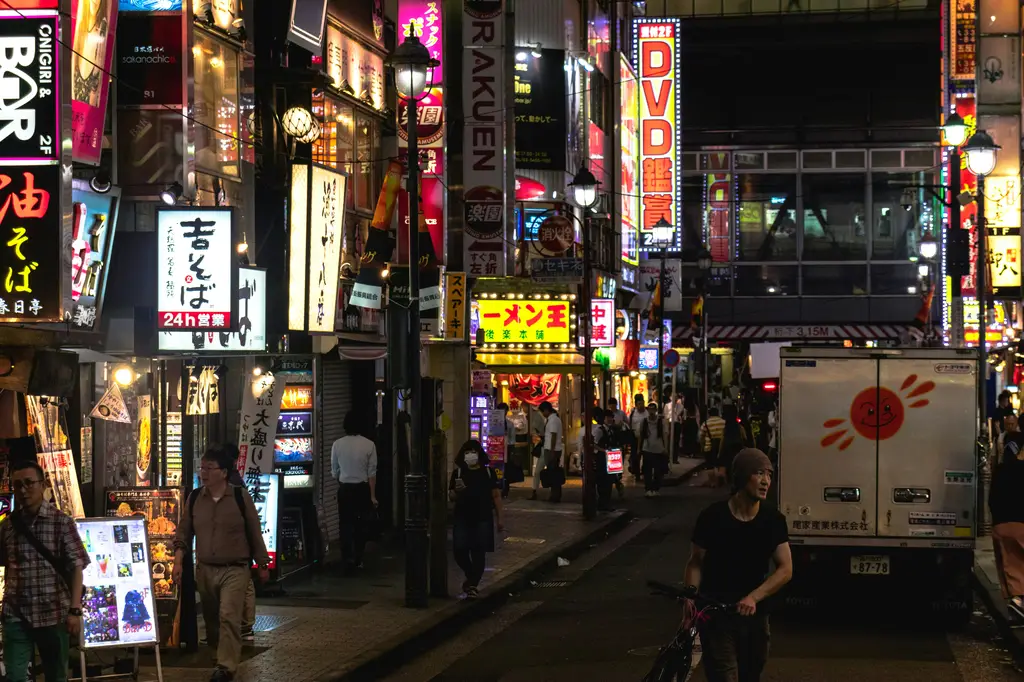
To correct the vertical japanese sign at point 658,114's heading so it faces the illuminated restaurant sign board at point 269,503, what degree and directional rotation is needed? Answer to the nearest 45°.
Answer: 0° — it already faces it

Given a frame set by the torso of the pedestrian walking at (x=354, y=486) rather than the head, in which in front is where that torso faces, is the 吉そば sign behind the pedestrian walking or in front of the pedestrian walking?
behind

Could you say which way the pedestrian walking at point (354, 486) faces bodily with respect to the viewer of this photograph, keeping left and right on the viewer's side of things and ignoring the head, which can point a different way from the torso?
facing away from the viewer

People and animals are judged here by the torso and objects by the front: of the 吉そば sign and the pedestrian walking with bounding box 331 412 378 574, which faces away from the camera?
the pedestrian walking

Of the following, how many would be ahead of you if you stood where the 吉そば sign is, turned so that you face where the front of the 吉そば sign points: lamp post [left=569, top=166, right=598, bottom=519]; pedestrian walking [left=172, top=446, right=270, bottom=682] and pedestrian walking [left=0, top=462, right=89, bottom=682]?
2

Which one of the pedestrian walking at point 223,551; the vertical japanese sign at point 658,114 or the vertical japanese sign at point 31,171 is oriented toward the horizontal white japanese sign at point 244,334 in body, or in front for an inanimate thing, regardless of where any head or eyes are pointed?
the vertical japanese sign at point 658,114

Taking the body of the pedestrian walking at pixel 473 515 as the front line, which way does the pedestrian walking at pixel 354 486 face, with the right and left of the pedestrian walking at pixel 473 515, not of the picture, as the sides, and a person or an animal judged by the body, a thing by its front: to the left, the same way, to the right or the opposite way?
the opposite way

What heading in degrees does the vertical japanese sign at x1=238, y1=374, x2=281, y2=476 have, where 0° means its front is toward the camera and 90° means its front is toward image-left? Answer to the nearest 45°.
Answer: approximately 0°

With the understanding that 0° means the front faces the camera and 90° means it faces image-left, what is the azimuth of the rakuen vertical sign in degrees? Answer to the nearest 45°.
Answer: approximately 0°
